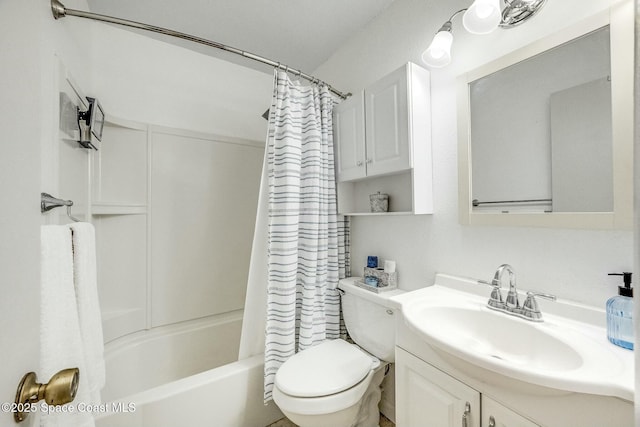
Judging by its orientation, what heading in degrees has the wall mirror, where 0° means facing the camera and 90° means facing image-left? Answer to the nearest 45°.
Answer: approximately 45°

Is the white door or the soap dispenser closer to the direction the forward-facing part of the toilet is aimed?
the white door

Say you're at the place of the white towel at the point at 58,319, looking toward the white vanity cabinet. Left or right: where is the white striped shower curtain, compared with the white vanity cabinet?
left

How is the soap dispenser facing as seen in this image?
to the viewer's left
